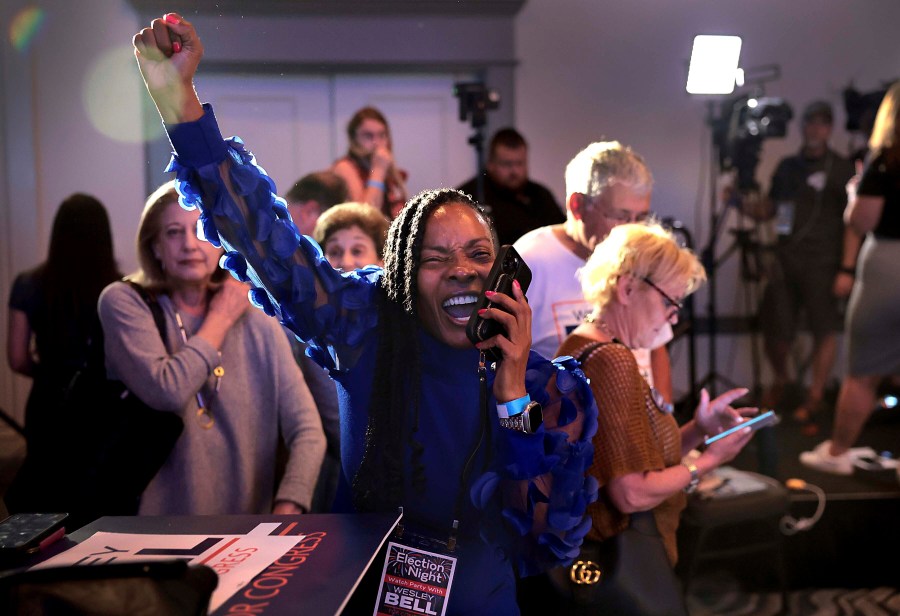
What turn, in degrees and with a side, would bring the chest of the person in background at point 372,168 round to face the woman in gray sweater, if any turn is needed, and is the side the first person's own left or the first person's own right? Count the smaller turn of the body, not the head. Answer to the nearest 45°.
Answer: approximately 45° to the first person's own right

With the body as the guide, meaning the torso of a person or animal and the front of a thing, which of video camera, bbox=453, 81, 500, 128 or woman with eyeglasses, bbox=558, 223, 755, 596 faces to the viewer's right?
the woman with eyeglasses

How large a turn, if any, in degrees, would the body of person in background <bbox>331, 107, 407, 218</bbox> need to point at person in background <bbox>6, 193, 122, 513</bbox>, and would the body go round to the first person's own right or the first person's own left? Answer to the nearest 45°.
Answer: approximately 90° to the first person's own right

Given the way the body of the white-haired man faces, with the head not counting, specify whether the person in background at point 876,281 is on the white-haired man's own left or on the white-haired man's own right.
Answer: on the white-haired man's own left

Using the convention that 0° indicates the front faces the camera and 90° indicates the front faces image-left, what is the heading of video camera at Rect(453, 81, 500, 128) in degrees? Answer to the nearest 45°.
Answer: approximately 45°

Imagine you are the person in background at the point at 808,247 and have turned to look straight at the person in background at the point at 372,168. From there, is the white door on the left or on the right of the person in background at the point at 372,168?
right

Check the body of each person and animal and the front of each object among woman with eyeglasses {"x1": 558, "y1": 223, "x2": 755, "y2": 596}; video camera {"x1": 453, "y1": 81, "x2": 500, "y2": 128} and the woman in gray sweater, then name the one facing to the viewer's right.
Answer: the woman with eyeglasses

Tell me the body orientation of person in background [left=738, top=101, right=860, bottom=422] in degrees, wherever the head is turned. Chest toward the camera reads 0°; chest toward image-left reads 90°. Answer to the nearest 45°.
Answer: approximately 45°

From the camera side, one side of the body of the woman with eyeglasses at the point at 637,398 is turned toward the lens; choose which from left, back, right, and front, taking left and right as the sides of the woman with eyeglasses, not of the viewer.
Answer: right
